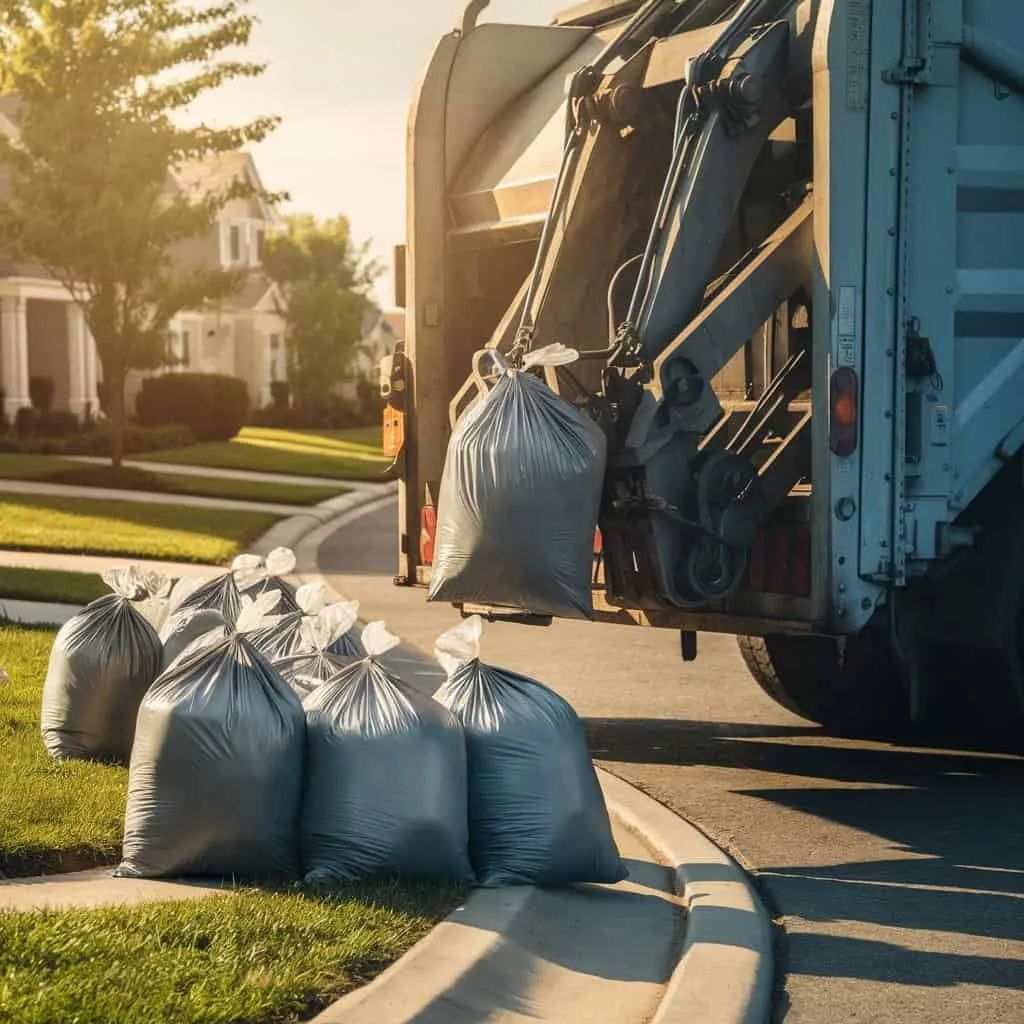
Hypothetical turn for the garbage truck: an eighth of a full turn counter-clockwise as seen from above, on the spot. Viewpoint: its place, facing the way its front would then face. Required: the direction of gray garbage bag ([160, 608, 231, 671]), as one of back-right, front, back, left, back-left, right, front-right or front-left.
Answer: left

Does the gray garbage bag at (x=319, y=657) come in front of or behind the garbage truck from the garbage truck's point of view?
behind

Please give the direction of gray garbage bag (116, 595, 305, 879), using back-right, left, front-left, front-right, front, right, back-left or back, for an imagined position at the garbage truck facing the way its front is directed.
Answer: back

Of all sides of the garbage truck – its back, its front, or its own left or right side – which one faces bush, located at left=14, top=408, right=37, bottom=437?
left

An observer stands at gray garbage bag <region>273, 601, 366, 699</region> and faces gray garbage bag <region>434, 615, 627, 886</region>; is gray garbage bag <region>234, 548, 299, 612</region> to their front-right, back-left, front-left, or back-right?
back-left

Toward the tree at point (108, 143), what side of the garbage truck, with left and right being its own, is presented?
left

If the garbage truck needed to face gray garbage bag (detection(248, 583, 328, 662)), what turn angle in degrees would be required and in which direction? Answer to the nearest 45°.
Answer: approximately 135° to its left

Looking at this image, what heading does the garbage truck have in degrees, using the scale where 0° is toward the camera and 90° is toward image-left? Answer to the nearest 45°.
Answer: approximately 225°

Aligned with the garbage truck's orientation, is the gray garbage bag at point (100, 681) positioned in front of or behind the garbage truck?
behind

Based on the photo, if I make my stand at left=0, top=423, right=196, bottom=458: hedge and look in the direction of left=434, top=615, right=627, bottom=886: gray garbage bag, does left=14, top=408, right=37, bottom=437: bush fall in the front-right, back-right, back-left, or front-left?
back-right
